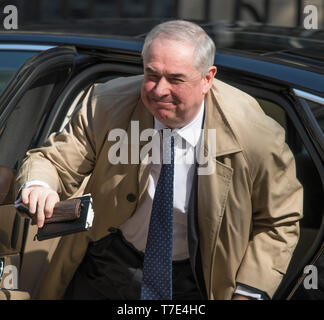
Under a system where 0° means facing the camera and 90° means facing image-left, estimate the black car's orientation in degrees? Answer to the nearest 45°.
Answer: approximately 90°
